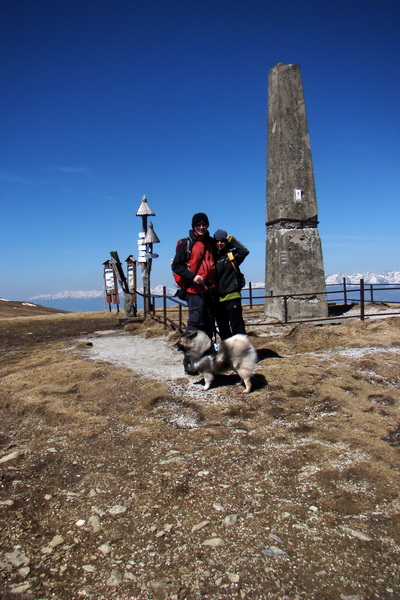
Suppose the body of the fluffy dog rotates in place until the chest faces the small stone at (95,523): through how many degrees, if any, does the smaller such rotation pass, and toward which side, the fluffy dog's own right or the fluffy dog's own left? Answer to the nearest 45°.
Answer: approximately 90° to the fluffy dog's own left

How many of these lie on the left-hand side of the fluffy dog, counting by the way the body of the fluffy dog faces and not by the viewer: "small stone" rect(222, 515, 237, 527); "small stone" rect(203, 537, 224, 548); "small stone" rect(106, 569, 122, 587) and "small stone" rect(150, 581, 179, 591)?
4

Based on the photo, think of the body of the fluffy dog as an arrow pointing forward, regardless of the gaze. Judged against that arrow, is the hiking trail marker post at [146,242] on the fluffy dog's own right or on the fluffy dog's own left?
on the fluffy dog's own right

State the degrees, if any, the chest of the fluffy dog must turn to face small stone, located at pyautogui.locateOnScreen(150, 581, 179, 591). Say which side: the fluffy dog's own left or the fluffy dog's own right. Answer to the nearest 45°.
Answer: approximately 90° to the fluffy dog's own left

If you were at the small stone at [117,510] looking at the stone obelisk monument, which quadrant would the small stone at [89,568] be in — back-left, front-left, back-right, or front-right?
back-right

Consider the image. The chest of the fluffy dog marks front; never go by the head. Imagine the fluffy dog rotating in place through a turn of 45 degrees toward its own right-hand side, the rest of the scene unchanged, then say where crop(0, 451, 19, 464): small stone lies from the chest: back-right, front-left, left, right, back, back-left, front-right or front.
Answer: left

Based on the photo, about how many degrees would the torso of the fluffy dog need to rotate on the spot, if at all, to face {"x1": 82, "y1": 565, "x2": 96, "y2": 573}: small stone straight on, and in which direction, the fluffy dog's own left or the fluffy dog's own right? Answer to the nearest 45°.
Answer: approximately 90° to the fluffy dog's own left

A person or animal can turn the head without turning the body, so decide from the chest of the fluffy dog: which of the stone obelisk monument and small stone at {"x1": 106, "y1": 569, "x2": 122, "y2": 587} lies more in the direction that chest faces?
the small stone

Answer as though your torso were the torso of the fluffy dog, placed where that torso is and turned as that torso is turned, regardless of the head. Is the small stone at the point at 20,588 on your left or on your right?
on your left

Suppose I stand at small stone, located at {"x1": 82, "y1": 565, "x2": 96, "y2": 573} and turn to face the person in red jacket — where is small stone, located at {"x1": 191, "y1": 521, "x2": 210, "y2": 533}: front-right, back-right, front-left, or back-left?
front-right

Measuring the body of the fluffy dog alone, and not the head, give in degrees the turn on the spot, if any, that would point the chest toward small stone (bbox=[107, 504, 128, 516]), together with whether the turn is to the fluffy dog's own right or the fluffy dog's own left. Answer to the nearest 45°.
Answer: approximately 90° to the fluffy dog's own left

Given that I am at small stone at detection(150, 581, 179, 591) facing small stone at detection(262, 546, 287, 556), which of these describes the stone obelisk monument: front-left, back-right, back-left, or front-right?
front-left

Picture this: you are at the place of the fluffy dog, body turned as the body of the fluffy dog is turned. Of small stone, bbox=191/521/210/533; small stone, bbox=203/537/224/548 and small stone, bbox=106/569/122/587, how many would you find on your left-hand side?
3

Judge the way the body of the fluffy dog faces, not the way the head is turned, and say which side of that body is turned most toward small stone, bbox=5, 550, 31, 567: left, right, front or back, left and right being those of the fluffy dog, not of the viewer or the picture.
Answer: left

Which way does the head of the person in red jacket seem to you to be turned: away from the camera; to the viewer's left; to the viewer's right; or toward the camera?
toward the camera

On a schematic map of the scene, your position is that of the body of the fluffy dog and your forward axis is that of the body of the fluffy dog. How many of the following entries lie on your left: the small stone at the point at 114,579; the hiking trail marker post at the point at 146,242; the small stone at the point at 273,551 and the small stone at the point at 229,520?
3

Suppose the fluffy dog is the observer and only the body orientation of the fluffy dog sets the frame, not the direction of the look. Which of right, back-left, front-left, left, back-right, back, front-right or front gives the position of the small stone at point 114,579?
left

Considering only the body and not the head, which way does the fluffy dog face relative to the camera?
to the viewer's left
